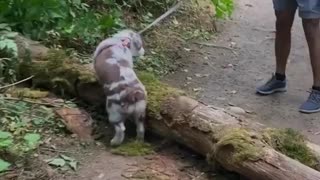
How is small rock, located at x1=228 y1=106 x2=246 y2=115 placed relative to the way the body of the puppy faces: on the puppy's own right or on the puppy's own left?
on the puppy's own right

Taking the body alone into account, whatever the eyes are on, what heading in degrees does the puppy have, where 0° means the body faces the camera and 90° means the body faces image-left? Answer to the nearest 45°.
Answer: approximately 180°

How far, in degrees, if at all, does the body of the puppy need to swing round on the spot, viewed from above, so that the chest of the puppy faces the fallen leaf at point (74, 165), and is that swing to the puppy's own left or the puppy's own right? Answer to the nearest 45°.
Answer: approximately 135° to the puppy's own left

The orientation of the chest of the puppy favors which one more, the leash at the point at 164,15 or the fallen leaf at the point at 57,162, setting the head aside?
the leash

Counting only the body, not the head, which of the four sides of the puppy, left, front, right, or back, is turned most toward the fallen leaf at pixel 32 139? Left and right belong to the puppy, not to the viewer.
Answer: left

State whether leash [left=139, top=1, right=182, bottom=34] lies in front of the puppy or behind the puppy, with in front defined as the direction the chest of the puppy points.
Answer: in front

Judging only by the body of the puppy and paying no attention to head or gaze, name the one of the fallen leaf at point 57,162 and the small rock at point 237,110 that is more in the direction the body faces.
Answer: the small rock

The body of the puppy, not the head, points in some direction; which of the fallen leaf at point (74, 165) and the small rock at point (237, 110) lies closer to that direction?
the small rock

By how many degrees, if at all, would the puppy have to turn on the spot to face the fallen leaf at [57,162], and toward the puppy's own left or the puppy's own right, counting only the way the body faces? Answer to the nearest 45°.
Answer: approximately 135° to the puppy's own left
